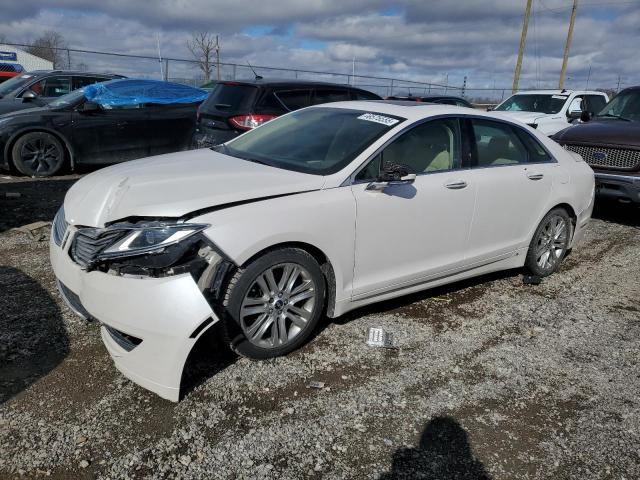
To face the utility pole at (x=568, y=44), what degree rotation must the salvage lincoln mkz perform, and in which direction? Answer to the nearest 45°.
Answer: approximately 180°

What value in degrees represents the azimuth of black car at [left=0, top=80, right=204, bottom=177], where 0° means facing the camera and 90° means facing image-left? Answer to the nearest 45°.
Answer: approximately 90°

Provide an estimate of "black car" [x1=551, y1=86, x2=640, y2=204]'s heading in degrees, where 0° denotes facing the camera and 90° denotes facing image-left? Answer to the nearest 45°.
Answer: approximately 45°

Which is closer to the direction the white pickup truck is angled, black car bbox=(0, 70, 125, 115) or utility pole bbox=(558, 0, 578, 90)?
the black car

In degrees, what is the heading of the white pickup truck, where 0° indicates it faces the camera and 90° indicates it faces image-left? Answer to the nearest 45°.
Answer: approximately 45°

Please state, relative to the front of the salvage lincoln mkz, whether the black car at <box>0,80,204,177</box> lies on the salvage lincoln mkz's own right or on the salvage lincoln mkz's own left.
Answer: on the salvage lincoln mkz's own right

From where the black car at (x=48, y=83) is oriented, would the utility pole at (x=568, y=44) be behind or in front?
behind

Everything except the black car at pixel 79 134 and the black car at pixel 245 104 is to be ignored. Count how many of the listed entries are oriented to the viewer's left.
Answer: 1

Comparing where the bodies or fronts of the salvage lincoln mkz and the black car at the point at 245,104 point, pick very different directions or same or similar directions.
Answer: very different directions

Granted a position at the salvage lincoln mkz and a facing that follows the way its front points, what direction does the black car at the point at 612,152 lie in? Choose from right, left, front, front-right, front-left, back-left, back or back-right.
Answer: back

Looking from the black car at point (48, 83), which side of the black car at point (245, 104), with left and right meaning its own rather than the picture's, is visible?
left
